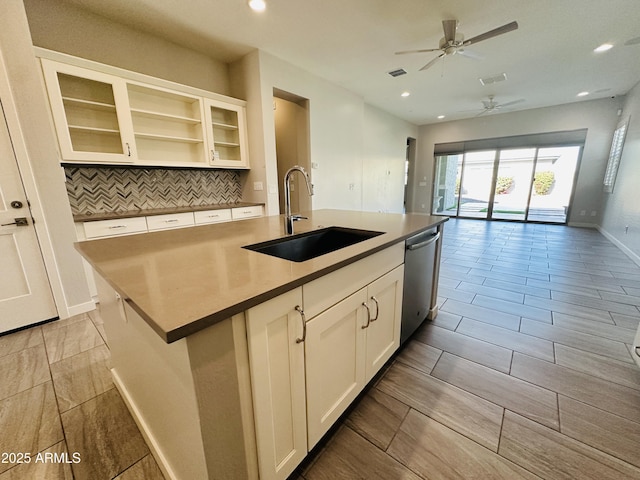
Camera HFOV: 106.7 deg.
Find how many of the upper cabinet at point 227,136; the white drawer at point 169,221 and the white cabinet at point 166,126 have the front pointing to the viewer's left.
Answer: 0

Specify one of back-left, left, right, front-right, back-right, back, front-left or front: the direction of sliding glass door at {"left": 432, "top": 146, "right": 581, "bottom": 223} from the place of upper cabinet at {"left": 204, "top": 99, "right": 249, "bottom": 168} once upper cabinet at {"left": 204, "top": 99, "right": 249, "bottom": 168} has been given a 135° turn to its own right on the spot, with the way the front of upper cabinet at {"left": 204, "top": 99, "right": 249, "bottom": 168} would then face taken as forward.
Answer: back

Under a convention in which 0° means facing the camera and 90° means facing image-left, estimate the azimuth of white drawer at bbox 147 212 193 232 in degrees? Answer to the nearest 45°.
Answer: approximately 315°

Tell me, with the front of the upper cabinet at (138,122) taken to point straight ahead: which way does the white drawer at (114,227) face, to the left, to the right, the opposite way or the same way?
the same way

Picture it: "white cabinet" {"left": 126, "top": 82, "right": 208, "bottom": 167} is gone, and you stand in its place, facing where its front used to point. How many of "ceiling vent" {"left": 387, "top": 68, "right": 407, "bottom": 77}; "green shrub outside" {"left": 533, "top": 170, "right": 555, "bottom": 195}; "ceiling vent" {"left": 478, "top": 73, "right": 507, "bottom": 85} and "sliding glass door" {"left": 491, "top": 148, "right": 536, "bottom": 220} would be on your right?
0

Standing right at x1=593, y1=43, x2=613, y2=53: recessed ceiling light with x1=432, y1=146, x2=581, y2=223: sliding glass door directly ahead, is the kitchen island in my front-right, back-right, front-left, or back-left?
back-left

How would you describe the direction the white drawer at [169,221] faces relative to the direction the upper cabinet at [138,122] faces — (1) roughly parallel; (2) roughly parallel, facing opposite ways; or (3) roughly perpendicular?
roughly parallel

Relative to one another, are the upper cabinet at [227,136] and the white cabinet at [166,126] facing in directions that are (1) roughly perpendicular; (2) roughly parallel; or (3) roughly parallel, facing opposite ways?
roughly parallel

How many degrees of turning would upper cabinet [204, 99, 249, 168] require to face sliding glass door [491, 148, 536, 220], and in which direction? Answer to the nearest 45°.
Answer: approximately 45° to its left

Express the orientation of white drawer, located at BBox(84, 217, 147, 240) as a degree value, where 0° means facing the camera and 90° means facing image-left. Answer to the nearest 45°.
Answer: approximately 315°

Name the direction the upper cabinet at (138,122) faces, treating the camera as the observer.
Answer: facing the viewer and to the right of the viewer

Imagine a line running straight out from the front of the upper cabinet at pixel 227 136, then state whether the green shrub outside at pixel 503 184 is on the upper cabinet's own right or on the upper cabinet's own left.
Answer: on the upper cabinet's own left

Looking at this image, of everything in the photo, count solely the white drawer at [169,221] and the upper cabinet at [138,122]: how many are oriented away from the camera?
0
